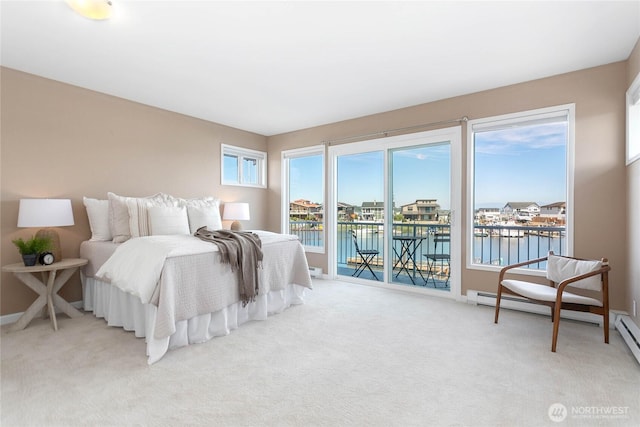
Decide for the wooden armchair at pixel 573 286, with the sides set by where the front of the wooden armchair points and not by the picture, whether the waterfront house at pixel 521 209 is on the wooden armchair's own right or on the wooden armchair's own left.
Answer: on the wooden armchair's own right

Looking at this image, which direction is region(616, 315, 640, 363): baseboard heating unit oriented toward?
to the viewer's left

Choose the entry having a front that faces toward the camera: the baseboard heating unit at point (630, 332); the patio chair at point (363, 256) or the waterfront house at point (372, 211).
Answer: the waterfront house

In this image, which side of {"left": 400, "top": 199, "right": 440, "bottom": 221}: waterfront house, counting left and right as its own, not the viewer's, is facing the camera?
front

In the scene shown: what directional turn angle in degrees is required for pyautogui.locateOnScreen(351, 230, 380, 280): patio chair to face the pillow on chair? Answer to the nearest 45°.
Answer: approximately 45° to its right

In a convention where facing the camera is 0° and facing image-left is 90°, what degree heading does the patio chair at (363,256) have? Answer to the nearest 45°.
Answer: approximately 270°

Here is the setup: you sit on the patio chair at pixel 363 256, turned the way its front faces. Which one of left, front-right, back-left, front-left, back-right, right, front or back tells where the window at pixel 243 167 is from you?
back

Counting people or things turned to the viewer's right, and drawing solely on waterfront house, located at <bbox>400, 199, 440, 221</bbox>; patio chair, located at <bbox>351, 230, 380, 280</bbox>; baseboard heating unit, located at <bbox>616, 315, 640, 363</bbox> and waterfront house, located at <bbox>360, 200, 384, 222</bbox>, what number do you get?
1

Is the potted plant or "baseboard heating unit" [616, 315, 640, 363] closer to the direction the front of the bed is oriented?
the baseboard heating unit

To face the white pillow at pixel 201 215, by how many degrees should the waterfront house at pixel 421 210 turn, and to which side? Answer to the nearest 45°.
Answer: approximately 45° to its right

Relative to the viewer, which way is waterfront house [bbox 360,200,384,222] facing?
toward the camera

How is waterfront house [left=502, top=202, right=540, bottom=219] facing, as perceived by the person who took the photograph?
facing the viewer

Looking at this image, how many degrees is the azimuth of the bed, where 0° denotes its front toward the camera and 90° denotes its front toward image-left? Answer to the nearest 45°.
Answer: approximately 315°
